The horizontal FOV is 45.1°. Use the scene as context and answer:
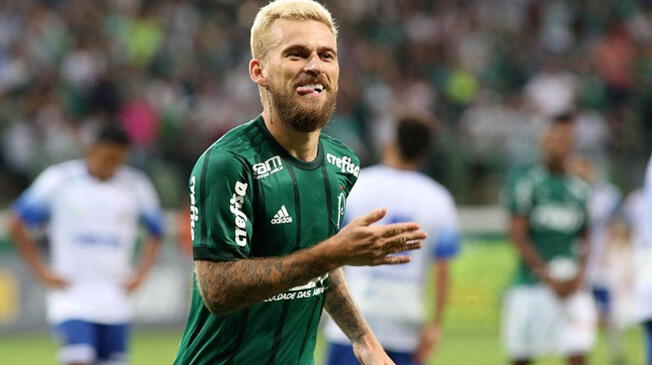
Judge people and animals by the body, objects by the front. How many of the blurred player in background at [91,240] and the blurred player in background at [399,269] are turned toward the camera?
1

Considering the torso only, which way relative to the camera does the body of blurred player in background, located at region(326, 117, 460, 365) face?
away from the camera

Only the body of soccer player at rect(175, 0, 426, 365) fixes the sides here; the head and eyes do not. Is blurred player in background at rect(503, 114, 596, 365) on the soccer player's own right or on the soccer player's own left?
on the soccer player's own left

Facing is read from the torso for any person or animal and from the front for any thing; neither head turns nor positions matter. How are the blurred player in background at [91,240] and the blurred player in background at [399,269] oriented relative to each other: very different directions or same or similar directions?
very different directions

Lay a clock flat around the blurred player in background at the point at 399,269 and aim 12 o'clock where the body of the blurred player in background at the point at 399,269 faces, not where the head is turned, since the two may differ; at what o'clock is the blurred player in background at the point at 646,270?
the blurred player in background at the point at 646,270 is roughly at 3 o'clock from the blurred player in background at the point at 399,269.

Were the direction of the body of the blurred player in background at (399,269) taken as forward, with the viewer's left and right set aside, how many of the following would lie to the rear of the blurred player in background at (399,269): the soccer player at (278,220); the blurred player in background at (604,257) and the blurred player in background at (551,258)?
1

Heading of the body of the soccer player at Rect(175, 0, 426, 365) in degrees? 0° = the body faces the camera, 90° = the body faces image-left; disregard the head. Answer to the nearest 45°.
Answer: approximately 315°

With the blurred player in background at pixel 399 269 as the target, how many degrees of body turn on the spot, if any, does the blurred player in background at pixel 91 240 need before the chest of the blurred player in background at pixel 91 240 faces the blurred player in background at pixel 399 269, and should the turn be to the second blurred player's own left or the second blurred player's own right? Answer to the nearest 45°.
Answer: approximately 45° to the second blurred player's own left
